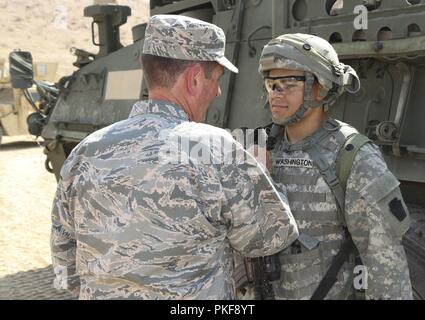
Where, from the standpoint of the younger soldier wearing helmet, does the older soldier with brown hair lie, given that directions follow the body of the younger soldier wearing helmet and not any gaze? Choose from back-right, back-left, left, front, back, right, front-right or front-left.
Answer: front

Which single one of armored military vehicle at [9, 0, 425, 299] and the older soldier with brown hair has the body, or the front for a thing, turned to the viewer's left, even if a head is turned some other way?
the armored military vehicle

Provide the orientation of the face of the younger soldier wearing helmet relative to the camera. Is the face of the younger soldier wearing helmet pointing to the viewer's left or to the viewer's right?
to the viewer's left

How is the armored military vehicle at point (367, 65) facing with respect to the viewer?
to the viewer's left

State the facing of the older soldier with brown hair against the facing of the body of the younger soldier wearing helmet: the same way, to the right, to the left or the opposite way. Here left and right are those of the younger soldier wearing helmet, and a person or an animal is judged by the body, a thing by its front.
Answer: the opposite way

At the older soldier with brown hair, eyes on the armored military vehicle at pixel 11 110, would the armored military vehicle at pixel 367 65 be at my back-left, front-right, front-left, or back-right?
front-right

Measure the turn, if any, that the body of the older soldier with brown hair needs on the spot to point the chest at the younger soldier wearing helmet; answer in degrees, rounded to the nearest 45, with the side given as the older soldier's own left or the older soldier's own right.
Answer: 0° — they already face them

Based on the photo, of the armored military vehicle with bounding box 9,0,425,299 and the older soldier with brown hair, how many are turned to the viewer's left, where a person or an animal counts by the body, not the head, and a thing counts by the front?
1

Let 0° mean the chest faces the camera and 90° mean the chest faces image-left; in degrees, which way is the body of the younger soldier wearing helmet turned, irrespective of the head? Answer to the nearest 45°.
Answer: approximately 45°

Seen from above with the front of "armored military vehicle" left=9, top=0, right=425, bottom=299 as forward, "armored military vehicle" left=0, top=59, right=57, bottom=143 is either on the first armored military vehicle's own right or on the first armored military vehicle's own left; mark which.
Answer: on the first armored military vehicle's own right

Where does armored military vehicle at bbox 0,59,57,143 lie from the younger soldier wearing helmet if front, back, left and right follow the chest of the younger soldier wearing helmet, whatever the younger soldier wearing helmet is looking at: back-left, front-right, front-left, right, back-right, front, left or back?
right

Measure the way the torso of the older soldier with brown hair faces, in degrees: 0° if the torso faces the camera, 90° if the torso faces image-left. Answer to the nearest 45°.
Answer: approximately 225°

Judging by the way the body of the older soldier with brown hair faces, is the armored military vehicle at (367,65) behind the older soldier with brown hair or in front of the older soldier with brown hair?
in front

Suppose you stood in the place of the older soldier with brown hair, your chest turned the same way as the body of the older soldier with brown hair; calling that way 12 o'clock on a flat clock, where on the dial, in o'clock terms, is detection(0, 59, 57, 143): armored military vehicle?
The armored military vehicle is roughly at 10 o'clock from the older soldier with brown hair.

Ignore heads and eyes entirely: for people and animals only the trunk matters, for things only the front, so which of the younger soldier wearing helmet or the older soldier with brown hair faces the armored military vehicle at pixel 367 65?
the older soldier with brown hair
